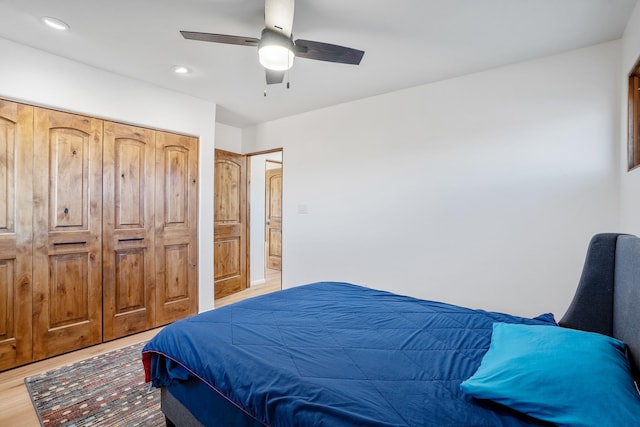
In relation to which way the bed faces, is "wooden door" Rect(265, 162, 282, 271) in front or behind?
in front

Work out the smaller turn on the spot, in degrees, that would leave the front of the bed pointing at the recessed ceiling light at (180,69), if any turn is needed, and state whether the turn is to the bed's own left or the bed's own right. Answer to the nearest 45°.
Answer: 0° — it already faces it

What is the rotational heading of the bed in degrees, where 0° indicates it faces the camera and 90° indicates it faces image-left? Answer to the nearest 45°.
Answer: approximately 135°

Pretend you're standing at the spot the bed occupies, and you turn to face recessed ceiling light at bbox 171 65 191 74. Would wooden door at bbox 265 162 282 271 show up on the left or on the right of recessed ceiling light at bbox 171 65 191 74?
right

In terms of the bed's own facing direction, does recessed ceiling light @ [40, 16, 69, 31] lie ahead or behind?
ahead
